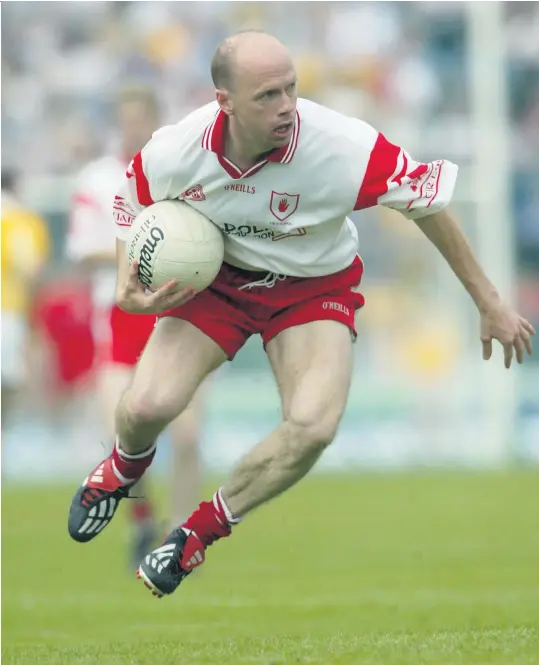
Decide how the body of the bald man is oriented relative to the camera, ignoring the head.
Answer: toward the camera

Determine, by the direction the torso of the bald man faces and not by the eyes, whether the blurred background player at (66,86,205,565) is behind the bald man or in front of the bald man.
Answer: behind

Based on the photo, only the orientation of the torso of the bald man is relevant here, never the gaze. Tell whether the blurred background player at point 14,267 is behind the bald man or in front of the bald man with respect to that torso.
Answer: behind
